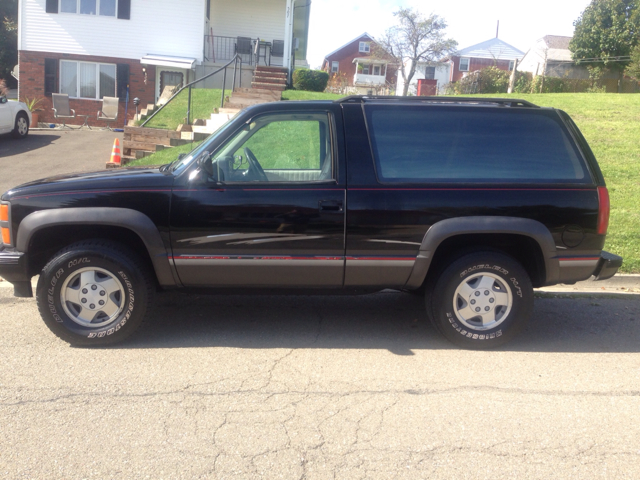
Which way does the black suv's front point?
to the viewer's left

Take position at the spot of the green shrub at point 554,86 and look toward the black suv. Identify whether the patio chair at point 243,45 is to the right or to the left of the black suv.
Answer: right

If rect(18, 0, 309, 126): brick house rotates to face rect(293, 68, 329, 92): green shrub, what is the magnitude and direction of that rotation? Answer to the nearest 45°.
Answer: approximately 90° to its left

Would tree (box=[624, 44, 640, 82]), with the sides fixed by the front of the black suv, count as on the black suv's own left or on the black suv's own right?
on the black suv's own right

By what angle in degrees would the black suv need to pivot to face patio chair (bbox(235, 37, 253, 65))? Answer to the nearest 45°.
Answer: approximately 90° to its right

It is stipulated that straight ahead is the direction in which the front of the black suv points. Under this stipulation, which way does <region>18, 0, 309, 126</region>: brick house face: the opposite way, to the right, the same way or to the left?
to the left

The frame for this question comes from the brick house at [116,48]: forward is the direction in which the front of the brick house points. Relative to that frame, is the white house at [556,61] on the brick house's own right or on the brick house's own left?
on the brick house's own left

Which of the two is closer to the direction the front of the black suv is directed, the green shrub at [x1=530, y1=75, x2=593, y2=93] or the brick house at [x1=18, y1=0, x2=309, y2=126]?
the brick house

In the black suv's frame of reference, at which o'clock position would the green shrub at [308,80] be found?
The green shrub is roughly at 3 o'clock from the black suv.

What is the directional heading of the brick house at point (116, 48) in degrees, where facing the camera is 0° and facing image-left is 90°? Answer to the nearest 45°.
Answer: approximately 0°

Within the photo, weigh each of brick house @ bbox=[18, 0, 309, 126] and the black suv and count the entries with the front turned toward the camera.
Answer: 1
